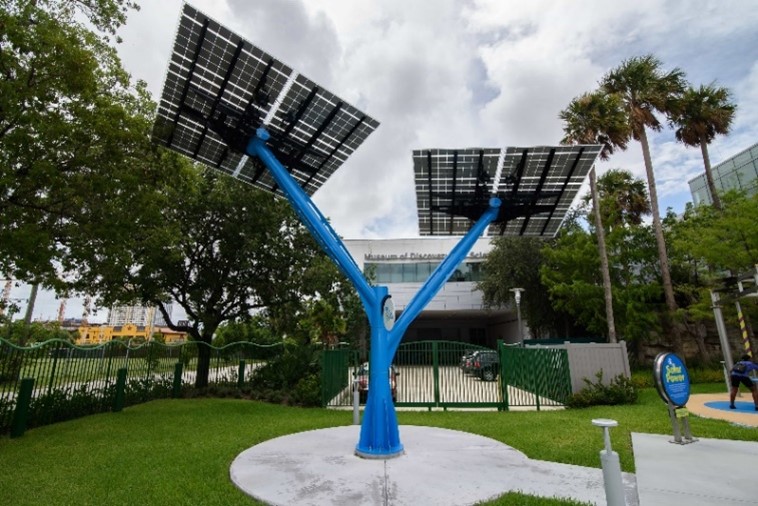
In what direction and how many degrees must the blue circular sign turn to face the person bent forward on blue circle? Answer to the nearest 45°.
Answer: approximately 135° to its left

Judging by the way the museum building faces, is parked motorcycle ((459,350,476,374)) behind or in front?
in front

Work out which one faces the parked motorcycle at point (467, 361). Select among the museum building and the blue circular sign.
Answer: the museum building

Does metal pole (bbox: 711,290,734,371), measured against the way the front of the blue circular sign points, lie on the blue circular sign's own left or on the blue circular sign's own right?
on the blue circular sign's own left

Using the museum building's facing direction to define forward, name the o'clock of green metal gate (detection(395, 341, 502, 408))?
The green metal gate is roughly at 12 o'clock from the museum building.

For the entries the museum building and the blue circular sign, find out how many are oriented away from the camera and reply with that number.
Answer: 0

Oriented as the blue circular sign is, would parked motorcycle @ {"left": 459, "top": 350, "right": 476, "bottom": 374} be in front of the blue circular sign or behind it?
behind

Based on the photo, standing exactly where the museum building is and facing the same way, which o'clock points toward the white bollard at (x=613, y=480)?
The white bollard is roughly at 12 o'clock from the museum building.

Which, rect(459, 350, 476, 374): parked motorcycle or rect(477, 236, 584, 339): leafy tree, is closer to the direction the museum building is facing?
the parked motorcycle

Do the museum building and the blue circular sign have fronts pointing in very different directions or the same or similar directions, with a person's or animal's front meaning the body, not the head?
same or similar directions

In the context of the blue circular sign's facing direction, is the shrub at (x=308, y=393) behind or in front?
behind

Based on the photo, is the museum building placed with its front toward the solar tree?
yes

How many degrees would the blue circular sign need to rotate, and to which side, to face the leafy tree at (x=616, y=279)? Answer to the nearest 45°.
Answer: approximately 135° to its left

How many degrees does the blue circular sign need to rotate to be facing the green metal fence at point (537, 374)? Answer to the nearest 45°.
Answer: approximately 180°

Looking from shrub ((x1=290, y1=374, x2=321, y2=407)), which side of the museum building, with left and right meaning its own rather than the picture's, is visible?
front

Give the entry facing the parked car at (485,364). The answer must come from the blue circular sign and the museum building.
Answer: the museum building

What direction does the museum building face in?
toward the camera

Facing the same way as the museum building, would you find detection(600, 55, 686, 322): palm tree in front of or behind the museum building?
in front
